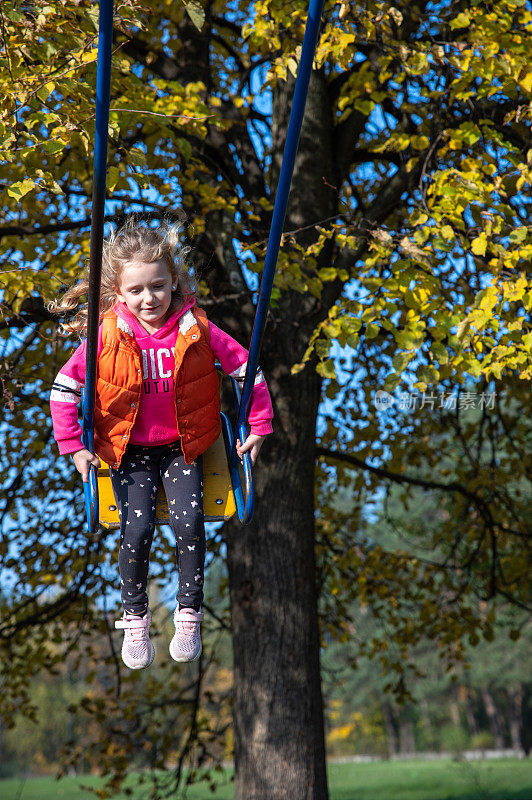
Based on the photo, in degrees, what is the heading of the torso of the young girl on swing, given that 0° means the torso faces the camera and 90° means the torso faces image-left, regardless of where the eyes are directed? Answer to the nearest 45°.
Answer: approximately 0°

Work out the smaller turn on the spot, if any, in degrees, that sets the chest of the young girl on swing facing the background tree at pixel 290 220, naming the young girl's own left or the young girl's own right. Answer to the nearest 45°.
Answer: approximately 135° to the young girl's own left

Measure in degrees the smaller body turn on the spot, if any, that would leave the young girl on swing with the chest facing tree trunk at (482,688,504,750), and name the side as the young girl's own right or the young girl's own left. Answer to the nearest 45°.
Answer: approximately 180°

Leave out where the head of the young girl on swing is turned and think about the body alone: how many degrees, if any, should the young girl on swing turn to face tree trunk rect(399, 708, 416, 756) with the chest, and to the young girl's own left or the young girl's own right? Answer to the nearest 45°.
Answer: approximately 180°
